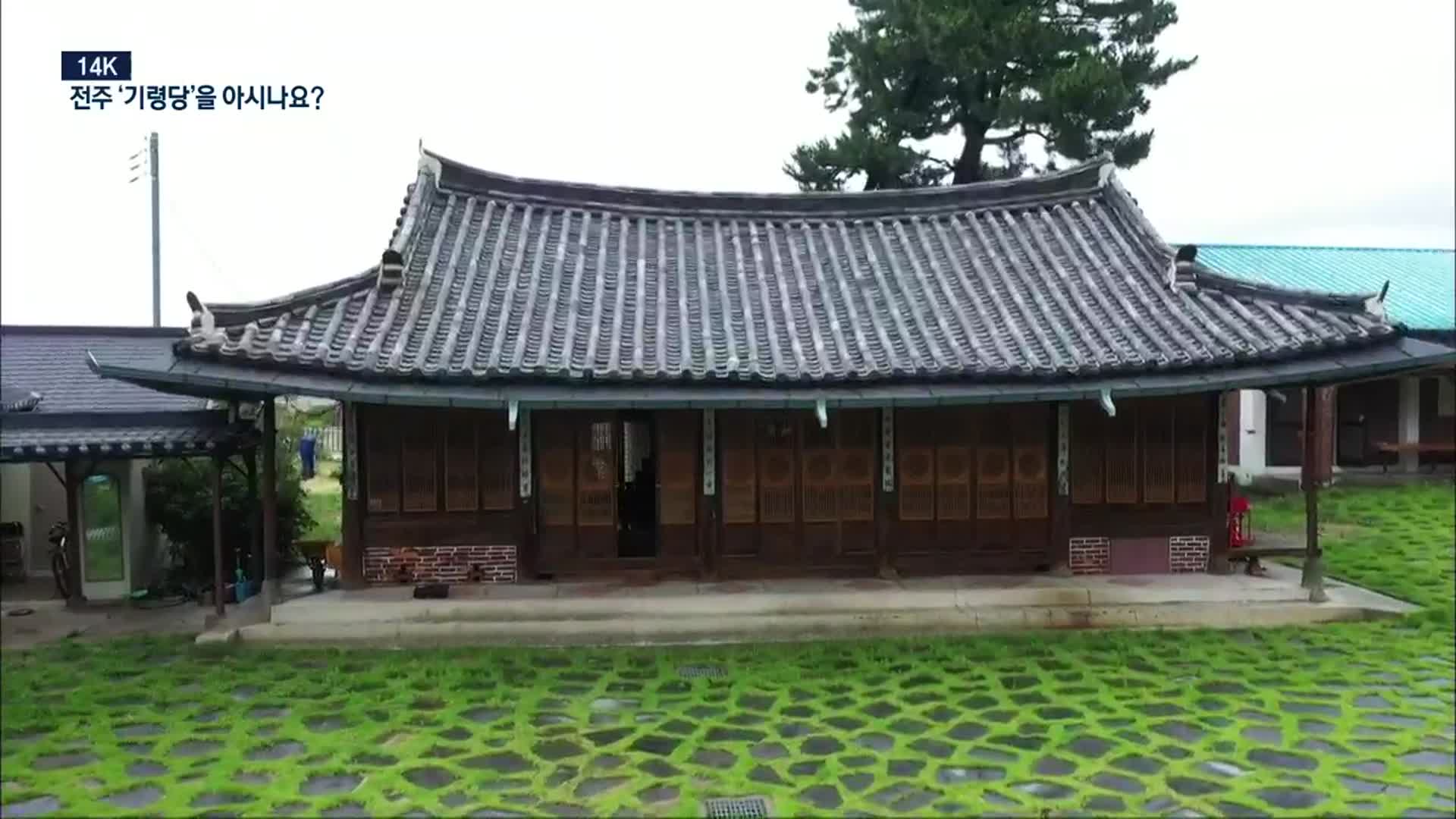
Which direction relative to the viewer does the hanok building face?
toward the camera

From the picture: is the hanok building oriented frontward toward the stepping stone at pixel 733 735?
yes

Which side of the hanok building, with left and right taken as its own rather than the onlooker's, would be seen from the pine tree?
back

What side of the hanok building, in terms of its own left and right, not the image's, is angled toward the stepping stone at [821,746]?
front

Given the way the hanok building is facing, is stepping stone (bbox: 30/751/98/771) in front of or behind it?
in front

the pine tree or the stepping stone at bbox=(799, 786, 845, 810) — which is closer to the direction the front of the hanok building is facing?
the stepping stone

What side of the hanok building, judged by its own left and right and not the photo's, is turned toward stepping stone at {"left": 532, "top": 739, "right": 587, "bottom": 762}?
front

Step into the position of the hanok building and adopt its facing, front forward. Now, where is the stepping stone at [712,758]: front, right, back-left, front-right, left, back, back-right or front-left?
front

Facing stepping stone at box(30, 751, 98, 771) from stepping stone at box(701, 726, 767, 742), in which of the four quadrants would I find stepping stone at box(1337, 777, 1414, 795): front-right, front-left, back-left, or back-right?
back-left

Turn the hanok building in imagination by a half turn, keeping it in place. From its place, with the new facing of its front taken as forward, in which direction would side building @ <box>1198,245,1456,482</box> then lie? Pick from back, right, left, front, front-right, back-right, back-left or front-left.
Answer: front-right

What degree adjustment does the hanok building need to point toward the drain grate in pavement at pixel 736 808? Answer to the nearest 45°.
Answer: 0° — it already faces it

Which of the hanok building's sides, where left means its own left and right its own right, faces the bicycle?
right

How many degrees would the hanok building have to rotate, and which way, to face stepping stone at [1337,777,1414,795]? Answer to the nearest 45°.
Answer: approximately 45° to its left

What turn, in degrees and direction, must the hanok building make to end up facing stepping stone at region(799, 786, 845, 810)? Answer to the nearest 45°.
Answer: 0° — it already faces it
